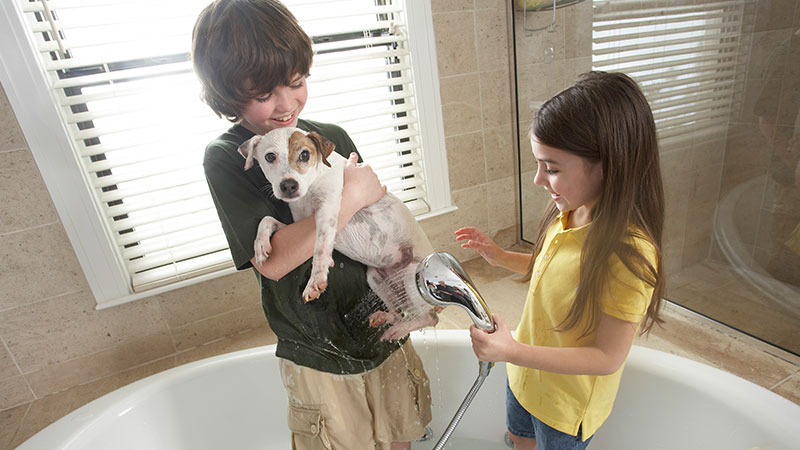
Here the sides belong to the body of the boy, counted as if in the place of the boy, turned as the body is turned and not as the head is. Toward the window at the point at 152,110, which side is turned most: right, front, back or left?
back

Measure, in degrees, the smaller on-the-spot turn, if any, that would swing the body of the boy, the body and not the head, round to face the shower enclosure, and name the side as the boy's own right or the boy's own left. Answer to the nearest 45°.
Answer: approximately 45° to the boy's own left

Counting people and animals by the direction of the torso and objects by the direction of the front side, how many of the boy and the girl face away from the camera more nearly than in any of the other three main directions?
0

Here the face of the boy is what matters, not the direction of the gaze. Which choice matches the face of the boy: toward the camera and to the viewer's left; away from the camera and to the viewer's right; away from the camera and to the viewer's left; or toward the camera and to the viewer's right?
toward the camera and to the viewer's right

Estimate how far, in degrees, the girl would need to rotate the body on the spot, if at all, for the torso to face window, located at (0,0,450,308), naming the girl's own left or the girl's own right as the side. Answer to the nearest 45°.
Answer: approximately 45° to the girl's own right

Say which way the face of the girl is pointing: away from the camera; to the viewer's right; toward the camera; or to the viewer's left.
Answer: to the viewer's left

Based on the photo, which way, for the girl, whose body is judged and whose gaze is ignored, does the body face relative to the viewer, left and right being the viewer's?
facing the viewer and to the left of the viewer

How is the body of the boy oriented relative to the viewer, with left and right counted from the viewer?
facing the viewer and to the right of the viewer
